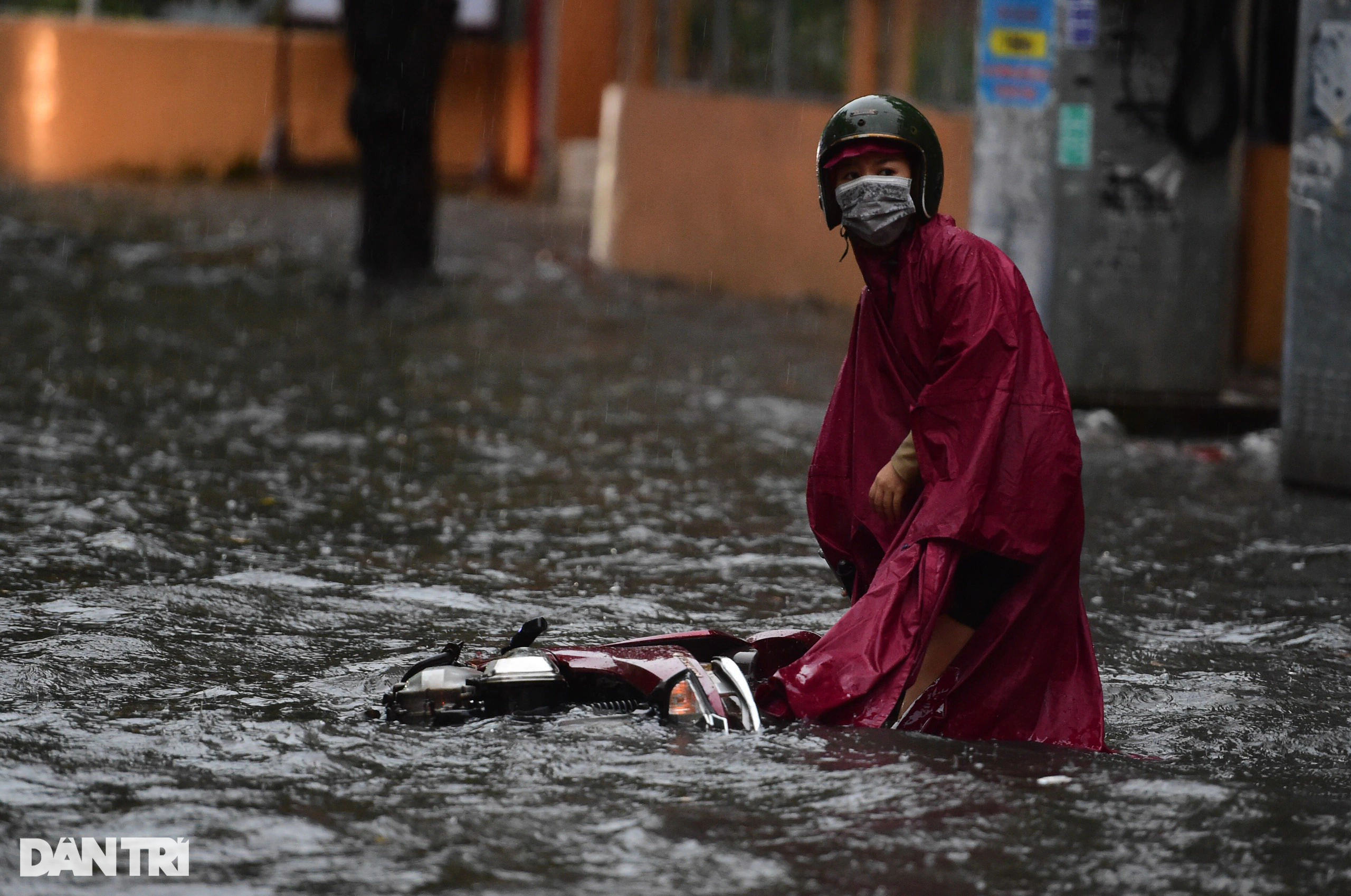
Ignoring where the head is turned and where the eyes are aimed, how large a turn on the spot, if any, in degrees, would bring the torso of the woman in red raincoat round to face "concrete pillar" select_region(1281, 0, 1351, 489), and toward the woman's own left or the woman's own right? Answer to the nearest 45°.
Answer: approximately 135° to the woman's own right

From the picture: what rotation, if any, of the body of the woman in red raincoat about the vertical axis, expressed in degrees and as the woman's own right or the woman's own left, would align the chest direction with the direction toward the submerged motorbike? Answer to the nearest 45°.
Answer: approximately 45° to the woman's own right

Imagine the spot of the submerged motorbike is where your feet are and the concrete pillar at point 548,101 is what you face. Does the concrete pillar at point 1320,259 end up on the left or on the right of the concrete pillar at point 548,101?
right

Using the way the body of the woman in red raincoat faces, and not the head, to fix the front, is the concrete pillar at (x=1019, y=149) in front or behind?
behind

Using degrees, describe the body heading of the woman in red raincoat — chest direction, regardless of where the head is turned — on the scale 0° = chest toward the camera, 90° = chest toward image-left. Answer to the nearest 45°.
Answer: approximately 45°

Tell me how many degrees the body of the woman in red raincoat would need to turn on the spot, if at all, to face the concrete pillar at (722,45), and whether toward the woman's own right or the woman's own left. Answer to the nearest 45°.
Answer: approximately 135° to the woman's own right
